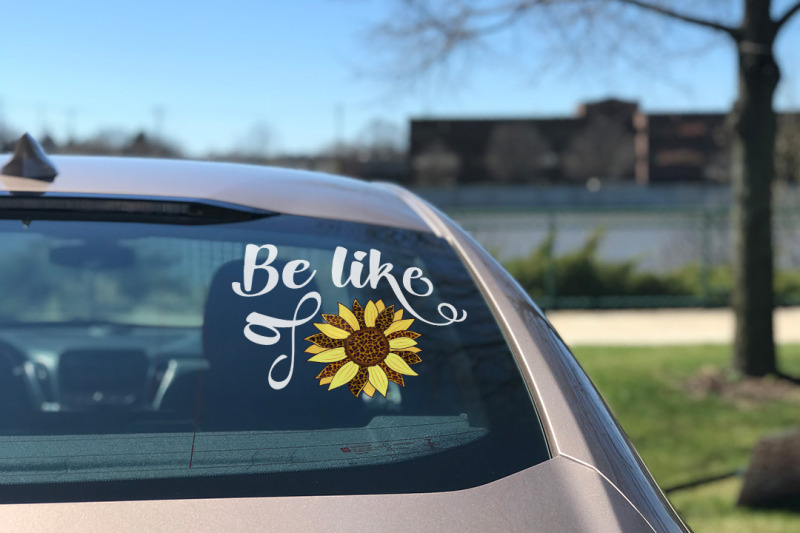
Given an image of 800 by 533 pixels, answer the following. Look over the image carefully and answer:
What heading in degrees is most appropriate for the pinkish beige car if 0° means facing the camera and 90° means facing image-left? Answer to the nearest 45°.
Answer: approximately 180°

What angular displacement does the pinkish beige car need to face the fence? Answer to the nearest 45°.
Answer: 0° — it already faces it
